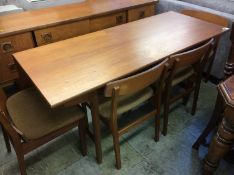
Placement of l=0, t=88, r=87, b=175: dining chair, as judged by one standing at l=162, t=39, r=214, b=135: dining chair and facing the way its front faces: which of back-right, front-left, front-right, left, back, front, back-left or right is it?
left

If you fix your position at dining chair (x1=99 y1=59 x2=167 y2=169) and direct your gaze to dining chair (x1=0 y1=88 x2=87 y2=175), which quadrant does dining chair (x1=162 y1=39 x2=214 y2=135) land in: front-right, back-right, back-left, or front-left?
back-right

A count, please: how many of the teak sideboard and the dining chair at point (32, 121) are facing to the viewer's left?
0

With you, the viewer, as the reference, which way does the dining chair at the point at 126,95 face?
facing away from the viewer and to the left of the viewer

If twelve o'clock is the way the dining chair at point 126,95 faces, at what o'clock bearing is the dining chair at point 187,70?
the dining chair at point 187,70 is roughly at 3 o'clock from the dining chair at point 126,95.

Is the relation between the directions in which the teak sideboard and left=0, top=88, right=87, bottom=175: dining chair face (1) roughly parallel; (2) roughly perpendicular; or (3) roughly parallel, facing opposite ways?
roughly perpendicular

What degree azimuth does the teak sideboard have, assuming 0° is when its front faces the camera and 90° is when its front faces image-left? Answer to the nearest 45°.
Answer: approximately 315°

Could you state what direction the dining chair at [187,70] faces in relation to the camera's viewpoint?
facing away from the viewer and to the left of the viewer

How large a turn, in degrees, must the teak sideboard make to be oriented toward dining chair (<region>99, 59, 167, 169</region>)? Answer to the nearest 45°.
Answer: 0° — it already faces it

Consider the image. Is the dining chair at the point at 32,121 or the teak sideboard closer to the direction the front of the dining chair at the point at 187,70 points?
the teak sideboard

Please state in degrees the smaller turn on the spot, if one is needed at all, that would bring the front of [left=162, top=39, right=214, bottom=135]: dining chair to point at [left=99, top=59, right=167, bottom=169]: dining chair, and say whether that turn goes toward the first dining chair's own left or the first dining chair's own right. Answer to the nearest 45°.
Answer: approximately 90° to the first dining chair's own left

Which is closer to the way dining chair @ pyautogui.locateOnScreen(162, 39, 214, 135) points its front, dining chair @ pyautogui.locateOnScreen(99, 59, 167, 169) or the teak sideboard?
the teak sideboard

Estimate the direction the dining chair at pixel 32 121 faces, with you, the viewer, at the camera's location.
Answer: facing away from the viewer and to the right of the viewer
